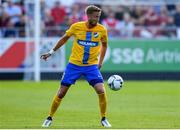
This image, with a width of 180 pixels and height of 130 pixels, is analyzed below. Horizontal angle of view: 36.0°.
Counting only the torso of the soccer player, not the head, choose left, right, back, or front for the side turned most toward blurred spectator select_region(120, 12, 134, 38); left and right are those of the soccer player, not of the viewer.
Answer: back

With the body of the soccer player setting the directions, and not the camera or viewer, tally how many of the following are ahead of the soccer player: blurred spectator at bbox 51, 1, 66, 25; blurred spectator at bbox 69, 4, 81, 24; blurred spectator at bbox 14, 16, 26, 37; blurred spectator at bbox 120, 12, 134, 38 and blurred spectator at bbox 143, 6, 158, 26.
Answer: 0

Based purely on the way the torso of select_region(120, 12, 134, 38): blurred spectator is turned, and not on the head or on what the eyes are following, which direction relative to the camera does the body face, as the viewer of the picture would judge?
toward the camera

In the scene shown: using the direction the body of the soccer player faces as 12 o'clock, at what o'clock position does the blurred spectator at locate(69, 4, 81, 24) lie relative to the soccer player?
The blurred spectator is roughly at 6 o'clock from the soccer player.

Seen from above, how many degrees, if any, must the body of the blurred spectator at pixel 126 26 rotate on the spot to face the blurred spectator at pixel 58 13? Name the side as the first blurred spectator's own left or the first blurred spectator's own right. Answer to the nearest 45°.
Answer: approximately 90° to the first blurred spectator's own right

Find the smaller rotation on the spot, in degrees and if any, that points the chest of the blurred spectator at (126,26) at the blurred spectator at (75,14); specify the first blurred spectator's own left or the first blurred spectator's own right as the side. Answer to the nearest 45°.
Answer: approximately 90° to the first blurred spectator's own right

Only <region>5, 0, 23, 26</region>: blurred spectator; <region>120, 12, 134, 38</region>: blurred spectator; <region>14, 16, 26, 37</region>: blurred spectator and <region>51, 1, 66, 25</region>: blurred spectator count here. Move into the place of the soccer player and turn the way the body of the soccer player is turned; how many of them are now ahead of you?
0

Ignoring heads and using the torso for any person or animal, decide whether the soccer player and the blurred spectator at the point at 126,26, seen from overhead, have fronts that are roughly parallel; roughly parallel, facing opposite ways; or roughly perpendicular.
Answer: roughly parallel

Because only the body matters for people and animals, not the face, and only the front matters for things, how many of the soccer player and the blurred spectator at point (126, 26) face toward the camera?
2

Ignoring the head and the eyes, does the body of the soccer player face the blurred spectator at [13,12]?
no

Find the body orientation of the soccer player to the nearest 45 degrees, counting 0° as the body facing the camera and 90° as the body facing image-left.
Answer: approximately 0°

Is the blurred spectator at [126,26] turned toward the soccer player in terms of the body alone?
yes

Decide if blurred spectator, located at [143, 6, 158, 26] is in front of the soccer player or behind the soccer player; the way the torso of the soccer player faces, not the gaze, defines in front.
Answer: behind

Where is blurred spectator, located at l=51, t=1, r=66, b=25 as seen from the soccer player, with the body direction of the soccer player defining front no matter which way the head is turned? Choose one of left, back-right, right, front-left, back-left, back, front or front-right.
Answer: back

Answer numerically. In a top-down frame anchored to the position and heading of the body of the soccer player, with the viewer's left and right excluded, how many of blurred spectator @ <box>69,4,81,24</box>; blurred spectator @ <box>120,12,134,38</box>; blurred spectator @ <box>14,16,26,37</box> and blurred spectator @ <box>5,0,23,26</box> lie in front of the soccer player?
0

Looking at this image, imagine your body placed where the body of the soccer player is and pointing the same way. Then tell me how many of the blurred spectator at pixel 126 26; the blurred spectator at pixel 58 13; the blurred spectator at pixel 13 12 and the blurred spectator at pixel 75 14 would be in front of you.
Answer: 0

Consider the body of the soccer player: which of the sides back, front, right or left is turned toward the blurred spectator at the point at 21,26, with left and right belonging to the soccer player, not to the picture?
back

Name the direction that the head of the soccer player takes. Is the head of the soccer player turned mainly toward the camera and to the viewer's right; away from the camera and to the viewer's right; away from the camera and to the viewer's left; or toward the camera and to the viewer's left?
toward the camera and to the viewer's right
